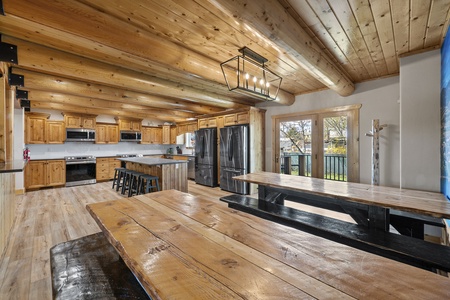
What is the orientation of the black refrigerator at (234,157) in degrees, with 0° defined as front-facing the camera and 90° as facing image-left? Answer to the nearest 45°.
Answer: approximately 45°

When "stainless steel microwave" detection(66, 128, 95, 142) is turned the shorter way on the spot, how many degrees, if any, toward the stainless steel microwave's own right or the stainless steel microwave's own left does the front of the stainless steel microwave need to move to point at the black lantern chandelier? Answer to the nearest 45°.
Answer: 0° — it already faces it

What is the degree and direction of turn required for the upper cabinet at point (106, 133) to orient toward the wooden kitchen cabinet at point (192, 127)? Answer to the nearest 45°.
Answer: approximately 90° to its left

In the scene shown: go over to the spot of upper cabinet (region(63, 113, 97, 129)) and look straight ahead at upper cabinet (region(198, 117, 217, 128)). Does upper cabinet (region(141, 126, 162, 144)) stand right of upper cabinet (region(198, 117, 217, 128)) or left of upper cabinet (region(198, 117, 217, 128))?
left

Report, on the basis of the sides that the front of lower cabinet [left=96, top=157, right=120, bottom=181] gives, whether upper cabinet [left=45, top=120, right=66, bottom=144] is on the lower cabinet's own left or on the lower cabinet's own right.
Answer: on the lower cabinet's own right

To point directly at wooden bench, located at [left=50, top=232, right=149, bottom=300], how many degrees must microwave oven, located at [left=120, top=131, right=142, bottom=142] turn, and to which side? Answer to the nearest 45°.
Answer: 0° — it already faces it

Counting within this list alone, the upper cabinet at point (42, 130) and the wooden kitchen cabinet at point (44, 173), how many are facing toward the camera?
2
